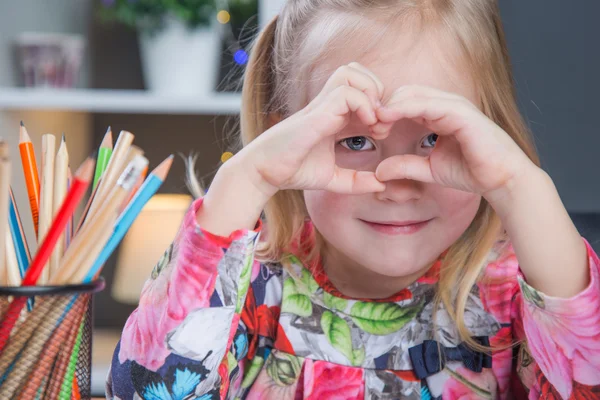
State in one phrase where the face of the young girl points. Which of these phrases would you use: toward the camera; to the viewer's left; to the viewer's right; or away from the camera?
toward the camera

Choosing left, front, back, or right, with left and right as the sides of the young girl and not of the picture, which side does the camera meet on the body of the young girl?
front
